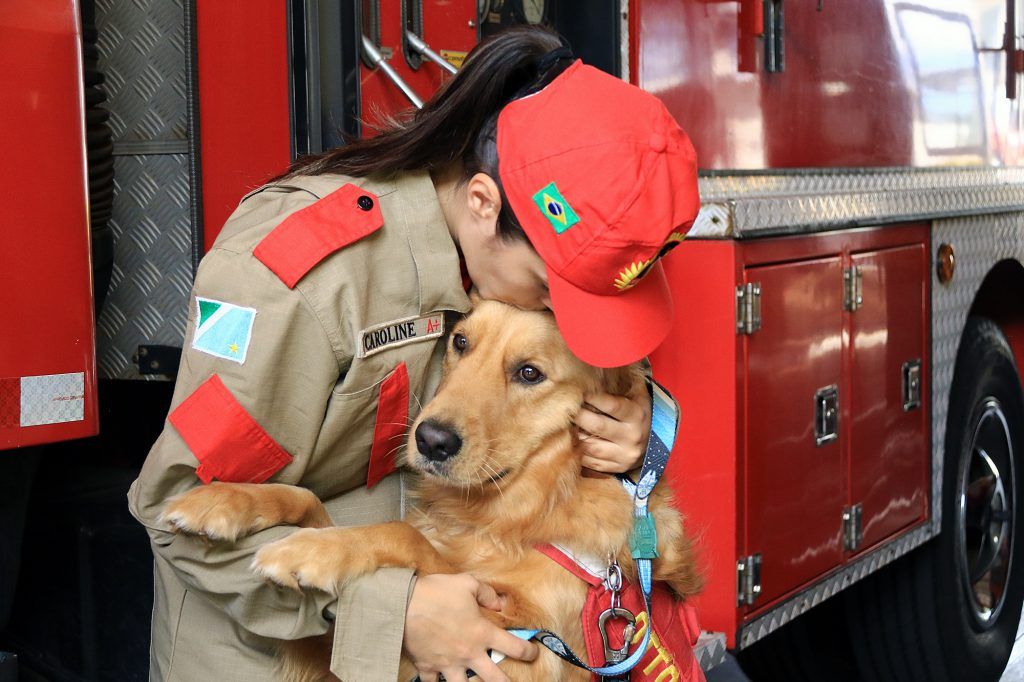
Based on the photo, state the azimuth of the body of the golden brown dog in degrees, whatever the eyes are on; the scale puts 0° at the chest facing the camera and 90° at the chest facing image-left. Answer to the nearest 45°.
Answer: approximately 45°
